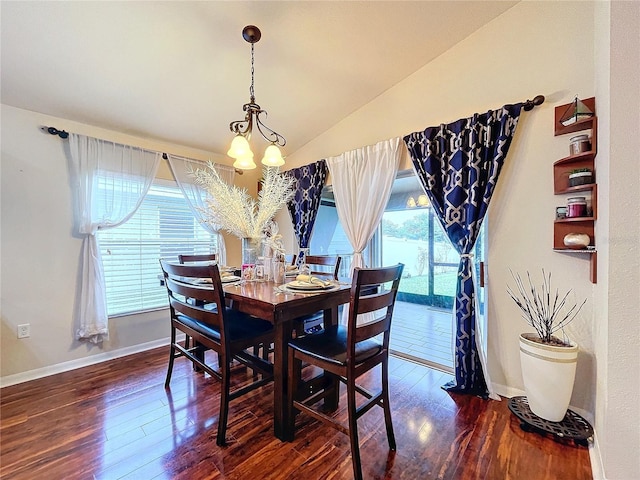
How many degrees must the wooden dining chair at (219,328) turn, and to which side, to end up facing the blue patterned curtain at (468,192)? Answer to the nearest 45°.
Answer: approximately 45° to its right

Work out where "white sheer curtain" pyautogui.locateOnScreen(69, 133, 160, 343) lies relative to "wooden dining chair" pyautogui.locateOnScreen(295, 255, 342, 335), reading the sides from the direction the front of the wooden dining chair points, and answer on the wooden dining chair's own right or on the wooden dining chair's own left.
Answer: on the wooden dining chair's own right

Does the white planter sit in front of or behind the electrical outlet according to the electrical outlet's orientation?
in front

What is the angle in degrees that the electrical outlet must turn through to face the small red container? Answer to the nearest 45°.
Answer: approximately 45° to its left

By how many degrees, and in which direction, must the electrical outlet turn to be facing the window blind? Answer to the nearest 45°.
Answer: approximately 90° to its left

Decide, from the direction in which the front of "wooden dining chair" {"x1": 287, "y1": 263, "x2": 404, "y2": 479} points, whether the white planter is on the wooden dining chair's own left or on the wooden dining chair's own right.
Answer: on the wooden dining chair's own right

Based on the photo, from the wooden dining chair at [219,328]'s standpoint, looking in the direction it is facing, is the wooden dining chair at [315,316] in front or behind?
in front

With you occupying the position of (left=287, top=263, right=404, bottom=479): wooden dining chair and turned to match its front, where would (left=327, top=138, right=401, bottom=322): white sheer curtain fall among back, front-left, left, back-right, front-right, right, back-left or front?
front-right

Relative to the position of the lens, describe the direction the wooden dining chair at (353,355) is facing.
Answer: facing away from the viewer and to the left of the viewer

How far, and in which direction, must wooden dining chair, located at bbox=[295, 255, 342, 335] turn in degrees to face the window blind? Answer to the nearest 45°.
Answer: approximately 45° to its right
